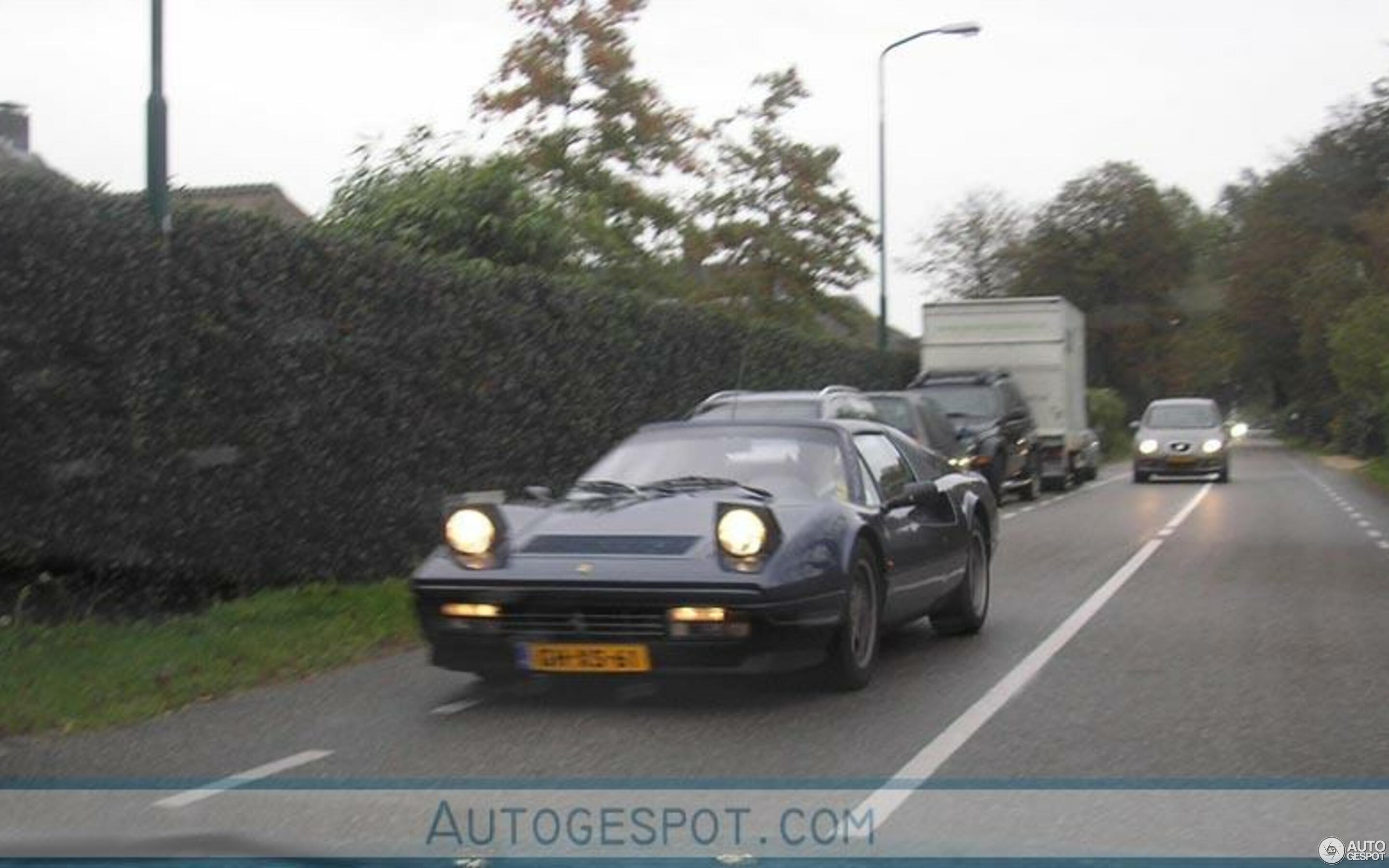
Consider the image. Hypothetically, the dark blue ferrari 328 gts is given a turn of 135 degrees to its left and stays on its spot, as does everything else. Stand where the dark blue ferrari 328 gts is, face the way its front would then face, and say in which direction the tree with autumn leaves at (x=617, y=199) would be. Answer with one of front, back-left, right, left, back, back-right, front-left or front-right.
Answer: left

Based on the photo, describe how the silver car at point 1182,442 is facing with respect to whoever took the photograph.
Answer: facing the viewer

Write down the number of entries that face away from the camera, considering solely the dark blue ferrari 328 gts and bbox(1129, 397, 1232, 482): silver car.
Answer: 0

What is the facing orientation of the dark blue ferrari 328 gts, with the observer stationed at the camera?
facing the viewer and to the left of the viewer

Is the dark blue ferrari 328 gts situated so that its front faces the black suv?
no

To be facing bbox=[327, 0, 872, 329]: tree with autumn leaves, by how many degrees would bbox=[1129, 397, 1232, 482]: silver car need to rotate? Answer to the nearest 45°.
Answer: approximately 45° to its right

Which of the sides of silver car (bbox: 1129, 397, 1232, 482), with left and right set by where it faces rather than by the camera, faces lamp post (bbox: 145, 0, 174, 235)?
front

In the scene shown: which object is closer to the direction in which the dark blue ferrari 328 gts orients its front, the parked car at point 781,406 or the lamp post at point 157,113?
the lamp post

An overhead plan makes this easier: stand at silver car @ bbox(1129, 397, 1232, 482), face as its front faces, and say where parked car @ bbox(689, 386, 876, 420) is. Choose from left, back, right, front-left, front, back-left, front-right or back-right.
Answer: front

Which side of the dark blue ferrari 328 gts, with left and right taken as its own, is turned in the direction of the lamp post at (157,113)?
right

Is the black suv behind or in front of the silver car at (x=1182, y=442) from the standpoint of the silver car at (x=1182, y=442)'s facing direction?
in front
